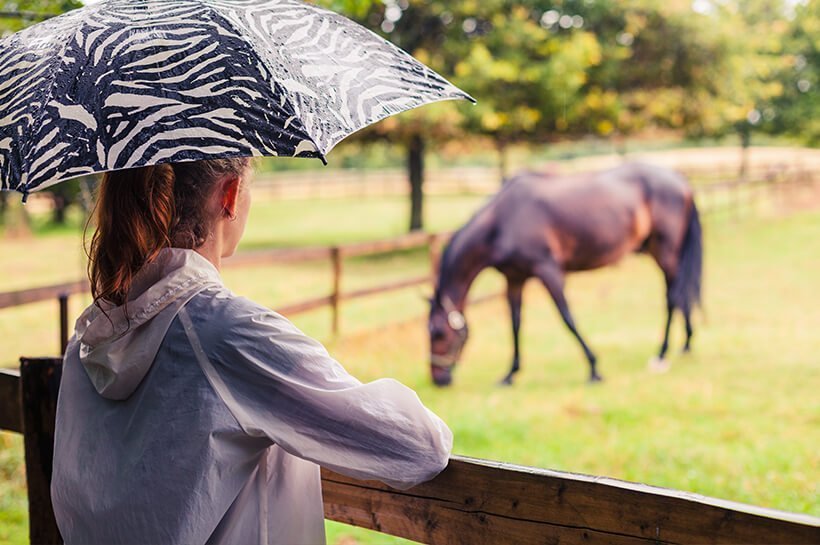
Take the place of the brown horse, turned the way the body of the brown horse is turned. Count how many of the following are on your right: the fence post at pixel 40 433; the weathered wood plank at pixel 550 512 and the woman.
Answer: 0

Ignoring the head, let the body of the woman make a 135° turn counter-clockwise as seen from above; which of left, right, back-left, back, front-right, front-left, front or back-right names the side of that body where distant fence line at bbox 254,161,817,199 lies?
right

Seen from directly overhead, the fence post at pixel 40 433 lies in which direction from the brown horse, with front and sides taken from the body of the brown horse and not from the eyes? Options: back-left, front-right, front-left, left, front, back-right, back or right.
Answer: left

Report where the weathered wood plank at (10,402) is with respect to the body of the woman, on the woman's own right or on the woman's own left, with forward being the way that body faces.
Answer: on the woman's own left

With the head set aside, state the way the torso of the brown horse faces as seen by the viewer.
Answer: to the viewer's left

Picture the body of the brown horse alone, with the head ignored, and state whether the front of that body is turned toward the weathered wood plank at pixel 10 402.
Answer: no

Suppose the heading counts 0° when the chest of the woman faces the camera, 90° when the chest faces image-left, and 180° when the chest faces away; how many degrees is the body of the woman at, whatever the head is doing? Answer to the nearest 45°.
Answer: approximately 225°

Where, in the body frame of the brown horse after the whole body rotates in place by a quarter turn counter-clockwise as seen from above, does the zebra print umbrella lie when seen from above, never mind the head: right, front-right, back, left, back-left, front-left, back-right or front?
front

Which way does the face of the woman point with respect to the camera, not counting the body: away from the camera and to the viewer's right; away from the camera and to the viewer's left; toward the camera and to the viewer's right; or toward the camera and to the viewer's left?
away from the camera and to the viewer's right

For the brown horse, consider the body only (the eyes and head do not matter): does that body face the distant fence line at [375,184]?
no

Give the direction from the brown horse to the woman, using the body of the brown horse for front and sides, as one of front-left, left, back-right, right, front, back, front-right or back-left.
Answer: left

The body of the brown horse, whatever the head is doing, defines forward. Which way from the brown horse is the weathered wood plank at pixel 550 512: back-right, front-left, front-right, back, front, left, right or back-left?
left

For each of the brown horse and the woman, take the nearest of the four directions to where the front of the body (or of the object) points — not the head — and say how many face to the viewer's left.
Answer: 1

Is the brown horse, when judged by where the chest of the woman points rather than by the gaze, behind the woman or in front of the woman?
in front
